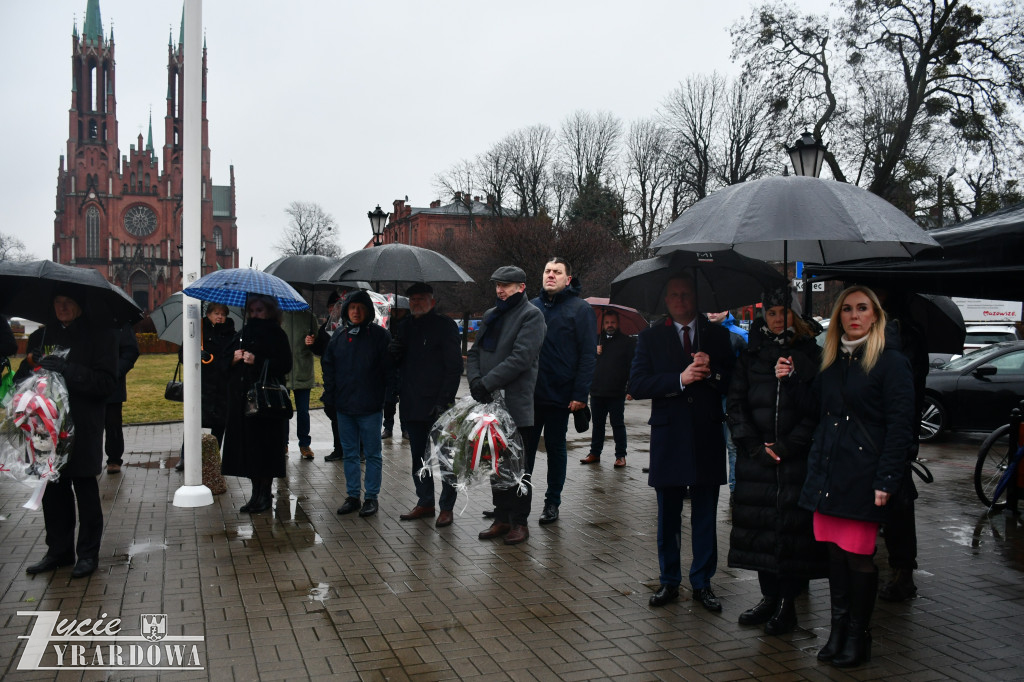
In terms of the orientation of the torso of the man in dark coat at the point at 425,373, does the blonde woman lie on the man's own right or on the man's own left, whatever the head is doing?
on the man's own left

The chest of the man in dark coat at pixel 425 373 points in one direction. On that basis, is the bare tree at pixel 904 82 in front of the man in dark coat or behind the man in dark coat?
behind

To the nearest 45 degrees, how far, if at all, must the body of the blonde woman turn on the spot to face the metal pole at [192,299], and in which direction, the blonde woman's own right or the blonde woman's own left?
approximately 45° to the blonde woman's own right

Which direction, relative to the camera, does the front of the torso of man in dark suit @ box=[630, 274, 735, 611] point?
toward the camera

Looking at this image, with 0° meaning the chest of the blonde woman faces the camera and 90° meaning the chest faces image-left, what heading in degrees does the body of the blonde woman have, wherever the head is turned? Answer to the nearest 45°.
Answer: approximately 45°

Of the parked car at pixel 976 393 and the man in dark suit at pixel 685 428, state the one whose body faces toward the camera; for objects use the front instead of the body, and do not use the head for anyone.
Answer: the man in dark suit

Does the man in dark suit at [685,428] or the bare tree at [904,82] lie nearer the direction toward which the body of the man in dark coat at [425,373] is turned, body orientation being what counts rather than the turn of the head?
the man in dark suit

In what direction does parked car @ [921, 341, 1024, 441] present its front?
to the viewer's left

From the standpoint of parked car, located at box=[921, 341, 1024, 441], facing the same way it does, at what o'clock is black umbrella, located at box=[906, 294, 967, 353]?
The black umbrella is roughly at 9 o'clock from the parked car.

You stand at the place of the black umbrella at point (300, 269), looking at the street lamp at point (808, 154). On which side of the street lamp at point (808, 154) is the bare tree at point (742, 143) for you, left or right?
left

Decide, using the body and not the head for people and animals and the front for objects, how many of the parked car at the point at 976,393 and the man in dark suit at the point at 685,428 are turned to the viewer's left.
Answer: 1

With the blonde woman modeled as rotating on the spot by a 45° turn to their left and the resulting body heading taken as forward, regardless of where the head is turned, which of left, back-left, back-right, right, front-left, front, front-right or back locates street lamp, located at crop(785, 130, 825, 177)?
back

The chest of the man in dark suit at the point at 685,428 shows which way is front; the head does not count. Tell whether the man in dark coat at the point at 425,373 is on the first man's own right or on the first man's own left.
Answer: on the first man's own right

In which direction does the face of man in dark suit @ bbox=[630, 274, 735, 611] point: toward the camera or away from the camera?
toward the camera

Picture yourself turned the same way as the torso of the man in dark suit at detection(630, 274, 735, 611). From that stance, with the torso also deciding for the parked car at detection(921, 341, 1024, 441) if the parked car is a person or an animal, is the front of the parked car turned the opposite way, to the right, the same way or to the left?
to the right

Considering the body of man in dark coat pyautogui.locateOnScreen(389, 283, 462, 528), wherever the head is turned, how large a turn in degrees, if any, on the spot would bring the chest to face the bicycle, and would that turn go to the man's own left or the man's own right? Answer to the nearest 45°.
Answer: approximately 135° to the man's own left
